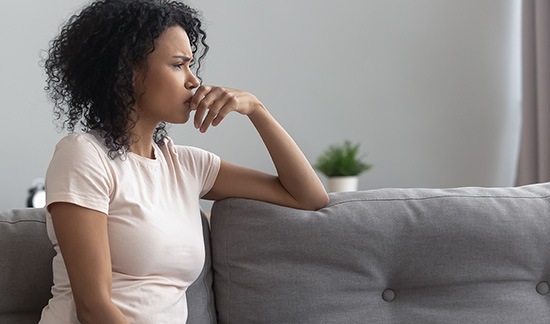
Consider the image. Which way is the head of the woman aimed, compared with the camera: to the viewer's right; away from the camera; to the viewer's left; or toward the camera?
to the viewer's right

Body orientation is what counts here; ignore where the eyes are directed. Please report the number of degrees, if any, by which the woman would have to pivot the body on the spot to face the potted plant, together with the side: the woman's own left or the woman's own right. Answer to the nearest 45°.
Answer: approximately 90° to the woman's own left
